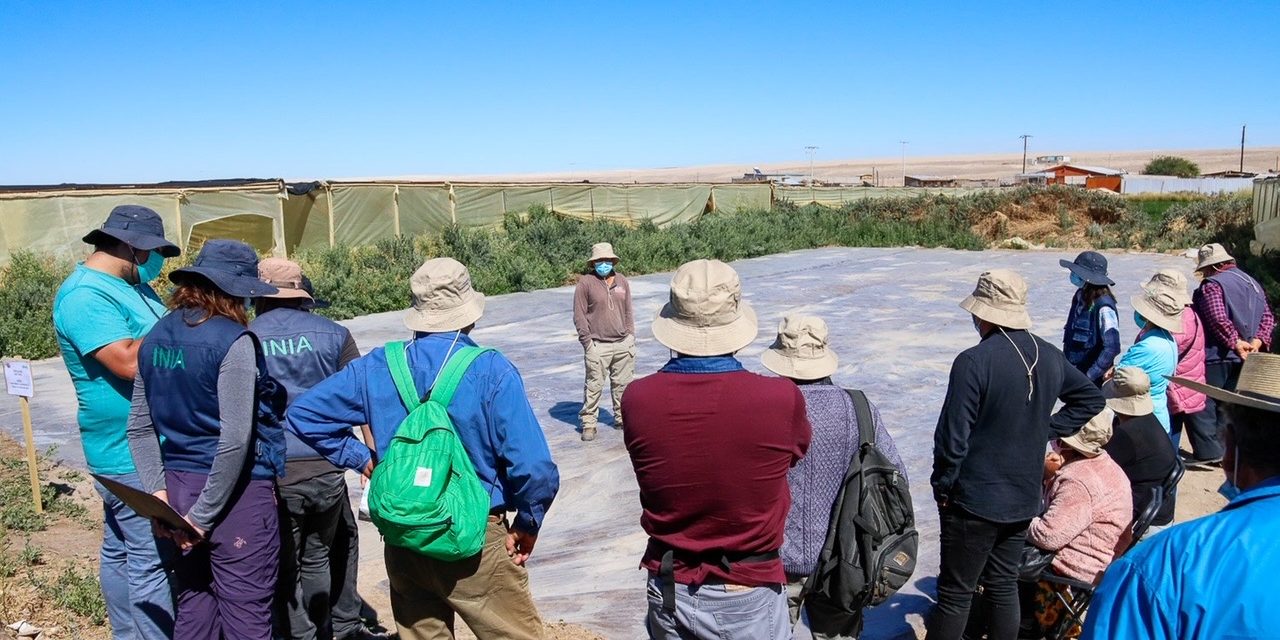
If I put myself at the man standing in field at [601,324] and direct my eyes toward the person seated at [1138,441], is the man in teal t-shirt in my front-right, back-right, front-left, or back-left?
front-right

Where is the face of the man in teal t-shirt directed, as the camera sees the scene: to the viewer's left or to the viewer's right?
to the viewer's right

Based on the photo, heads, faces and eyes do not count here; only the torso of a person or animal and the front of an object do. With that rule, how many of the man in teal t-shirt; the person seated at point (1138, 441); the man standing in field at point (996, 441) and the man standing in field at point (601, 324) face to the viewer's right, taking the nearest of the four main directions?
1

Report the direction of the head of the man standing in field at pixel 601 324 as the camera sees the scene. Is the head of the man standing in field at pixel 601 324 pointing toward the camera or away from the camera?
toward the camera

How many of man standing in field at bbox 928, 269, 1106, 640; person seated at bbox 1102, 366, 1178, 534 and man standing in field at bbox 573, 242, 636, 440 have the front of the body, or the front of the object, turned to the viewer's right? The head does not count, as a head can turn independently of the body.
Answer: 0

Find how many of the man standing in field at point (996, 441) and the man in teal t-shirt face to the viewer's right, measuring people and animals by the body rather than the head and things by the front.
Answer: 1

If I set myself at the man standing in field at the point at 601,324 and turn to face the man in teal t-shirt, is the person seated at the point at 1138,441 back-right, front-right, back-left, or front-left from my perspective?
front-left

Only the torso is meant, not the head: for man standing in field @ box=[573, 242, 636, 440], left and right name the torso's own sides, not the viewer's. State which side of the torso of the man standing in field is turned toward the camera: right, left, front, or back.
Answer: front

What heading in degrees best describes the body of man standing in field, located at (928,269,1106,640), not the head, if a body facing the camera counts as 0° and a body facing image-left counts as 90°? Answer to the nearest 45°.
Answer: approximately 135°

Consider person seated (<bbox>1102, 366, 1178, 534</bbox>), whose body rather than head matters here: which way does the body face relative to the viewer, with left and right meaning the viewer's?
facing away from the viewer and to the left of the viewer

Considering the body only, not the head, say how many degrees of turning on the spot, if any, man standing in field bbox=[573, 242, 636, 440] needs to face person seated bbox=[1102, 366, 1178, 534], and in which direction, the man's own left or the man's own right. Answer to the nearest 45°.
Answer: approximately 45° to the man's own left

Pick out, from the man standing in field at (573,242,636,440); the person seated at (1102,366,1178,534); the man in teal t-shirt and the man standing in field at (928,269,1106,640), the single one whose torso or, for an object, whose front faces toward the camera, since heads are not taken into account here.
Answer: the man standing in field at (573,242,636,440)

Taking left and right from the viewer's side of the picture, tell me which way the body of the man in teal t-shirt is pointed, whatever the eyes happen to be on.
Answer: facing to the right of the viewer

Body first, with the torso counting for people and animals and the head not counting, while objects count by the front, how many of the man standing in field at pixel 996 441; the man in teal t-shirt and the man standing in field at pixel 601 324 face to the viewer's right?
1

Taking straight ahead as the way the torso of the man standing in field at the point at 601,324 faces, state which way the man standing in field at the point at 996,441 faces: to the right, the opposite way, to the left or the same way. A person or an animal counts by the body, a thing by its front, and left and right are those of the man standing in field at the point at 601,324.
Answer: the opposite way

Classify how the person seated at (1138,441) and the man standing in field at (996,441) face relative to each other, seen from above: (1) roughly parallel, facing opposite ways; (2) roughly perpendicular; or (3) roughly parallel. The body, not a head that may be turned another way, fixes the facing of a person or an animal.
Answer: roughly parallel
